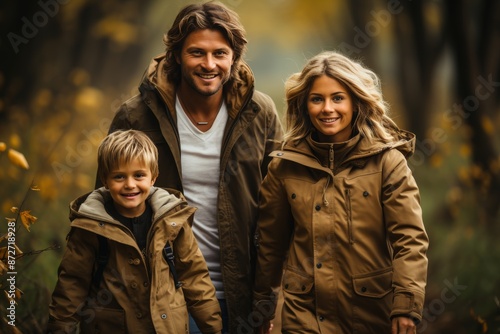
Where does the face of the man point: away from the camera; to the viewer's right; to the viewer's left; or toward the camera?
toward the camera

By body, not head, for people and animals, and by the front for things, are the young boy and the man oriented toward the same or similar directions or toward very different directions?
same or similar directions

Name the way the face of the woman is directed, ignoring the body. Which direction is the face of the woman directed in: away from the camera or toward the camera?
toward the camera

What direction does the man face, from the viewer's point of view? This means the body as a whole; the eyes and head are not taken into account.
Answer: toward the camera

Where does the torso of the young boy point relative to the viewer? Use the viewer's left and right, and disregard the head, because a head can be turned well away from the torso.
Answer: facing the viewer

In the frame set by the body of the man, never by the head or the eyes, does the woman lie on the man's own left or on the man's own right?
on the man's own left

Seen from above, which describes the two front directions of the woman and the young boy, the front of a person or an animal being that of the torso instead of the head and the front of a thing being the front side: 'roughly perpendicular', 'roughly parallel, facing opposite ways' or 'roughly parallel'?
roughly parallel

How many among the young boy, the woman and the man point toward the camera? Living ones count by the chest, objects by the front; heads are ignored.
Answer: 3

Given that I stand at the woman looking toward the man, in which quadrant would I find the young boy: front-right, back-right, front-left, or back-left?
front-left

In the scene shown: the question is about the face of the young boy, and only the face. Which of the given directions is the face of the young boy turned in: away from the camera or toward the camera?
toward the camera

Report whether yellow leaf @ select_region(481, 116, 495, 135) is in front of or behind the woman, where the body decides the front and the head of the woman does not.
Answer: behind

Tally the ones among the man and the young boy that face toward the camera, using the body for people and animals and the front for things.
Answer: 2
